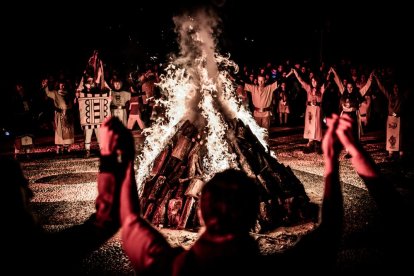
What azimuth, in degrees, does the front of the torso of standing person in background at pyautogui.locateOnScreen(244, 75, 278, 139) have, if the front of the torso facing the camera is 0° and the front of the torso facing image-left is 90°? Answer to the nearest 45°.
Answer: approximately 0°

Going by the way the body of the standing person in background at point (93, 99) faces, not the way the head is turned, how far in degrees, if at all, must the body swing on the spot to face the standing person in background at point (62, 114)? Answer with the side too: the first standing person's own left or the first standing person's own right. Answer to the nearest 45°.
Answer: approximately 135° to the first standing person's own right

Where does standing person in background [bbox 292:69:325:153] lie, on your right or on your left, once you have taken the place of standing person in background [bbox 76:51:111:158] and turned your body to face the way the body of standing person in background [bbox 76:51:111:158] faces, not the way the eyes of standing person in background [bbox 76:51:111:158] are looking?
on your left

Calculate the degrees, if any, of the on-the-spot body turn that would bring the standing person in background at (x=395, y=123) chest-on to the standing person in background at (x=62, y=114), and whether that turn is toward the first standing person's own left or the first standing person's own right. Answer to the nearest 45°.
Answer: approximately 45° to the first standing person's own right

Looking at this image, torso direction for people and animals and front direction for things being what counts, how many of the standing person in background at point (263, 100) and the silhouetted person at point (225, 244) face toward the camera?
1

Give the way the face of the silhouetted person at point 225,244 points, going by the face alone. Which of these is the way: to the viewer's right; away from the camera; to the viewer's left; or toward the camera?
away from the camera

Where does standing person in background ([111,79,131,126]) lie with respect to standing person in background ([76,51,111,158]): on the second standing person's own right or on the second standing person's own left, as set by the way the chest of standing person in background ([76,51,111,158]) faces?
on the second standing person's own left

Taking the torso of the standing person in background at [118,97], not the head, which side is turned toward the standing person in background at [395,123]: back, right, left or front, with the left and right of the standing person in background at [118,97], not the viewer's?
left

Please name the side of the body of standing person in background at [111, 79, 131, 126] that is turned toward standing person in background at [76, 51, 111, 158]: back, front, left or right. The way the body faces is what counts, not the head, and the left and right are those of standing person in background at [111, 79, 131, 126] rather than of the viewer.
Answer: right

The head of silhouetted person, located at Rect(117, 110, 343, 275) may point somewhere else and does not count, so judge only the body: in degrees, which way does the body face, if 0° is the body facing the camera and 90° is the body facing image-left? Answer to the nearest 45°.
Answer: approximately 180°
